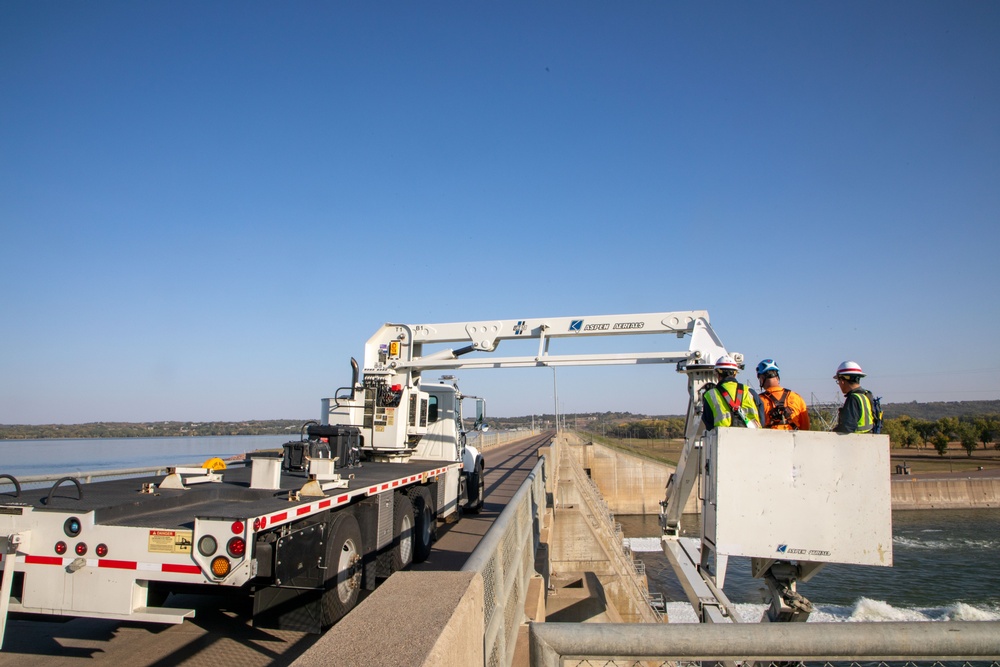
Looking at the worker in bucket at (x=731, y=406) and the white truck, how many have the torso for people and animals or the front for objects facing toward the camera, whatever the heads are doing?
0

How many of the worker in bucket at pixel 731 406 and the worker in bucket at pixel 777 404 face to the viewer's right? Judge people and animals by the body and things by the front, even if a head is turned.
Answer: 0

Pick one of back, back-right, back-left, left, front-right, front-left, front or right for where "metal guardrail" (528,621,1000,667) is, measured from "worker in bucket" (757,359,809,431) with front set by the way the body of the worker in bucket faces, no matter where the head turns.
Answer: back-left

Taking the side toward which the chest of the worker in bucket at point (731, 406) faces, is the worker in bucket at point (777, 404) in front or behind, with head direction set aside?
in front

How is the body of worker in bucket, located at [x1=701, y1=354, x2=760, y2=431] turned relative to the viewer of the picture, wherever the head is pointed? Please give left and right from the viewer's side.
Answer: facing away from the viewer

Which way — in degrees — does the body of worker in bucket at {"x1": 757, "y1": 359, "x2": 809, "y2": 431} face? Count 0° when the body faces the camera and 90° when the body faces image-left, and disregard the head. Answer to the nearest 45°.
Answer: approximately 135°

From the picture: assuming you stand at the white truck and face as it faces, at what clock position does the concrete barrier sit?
The concrete barrier is roughly at 4 o'clock from the white truck.

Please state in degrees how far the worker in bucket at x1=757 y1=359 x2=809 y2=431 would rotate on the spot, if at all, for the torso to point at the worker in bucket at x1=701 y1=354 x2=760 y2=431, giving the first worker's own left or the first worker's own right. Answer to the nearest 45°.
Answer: approximately 90° to the first worker's own left

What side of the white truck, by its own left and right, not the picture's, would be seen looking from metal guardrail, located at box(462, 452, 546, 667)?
right

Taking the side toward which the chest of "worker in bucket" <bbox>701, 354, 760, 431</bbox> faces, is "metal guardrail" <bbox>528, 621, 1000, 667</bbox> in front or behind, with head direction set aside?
behind

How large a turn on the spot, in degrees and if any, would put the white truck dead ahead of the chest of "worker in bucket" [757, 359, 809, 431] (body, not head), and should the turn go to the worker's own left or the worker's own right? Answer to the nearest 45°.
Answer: approximately 90° to the worker's own left

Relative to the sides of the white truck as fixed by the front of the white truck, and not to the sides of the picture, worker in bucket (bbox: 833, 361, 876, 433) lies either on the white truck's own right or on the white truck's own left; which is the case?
on the white truck's own right
